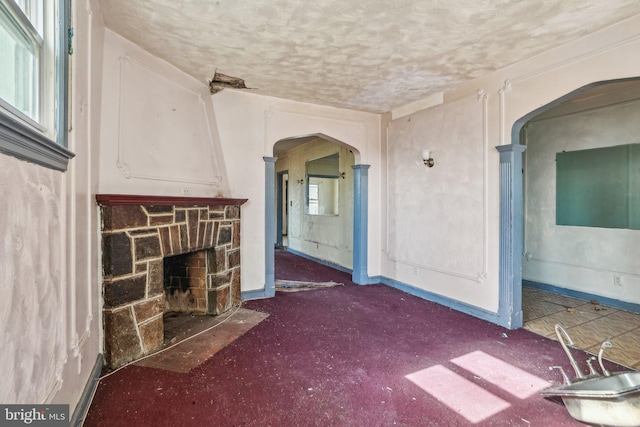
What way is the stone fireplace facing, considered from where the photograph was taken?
facing the viewer and to the right of the viewer

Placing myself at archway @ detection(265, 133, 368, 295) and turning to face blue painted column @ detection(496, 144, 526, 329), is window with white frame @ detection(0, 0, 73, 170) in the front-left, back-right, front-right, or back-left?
front-right

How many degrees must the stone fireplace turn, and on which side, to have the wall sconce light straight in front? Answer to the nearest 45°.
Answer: approximately 45° to its left

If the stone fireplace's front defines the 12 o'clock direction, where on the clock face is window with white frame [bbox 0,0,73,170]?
The window with white frame is roughly at 2 o'clock from the stone fireplace.

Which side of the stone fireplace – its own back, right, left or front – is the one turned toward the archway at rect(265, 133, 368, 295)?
left

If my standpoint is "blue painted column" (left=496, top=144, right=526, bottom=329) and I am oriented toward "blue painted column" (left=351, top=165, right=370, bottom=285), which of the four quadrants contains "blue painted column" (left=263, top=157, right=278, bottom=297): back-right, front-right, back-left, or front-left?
front-left

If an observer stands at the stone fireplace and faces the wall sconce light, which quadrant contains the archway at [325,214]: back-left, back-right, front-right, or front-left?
front-left

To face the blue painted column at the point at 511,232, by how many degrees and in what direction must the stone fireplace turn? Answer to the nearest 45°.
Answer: approximately 45° to its left

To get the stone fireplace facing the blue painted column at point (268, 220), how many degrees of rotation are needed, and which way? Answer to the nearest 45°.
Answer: approximately 90° to its left

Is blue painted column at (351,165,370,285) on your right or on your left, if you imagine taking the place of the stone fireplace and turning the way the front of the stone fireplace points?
on your left
